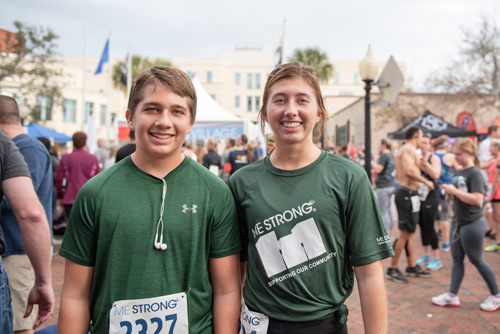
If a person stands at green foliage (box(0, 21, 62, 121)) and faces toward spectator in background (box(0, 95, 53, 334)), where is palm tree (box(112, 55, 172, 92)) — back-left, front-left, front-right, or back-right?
back-left

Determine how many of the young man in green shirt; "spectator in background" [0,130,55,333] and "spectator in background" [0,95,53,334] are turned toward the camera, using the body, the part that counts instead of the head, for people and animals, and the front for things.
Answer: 1

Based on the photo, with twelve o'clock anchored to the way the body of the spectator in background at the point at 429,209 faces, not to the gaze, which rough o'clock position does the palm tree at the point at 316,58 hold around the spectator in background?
The palm tree is roughly at 4 o'clock from the spectator in background.

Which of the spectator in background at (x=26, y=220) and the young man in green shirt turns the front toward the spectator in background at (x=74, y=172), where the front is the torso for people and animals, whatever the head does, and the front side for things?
the spectator in background at (x=26, y=220)

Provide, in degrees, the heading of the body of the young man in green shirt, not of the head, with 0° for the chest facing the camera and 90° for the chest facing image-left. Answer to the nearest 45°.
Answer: approximately 0°

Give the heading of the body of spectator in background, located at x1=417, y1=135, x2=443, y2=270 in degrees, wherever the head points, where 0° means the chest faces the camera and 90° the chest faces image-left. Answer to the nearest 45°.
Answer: approximately 45°
